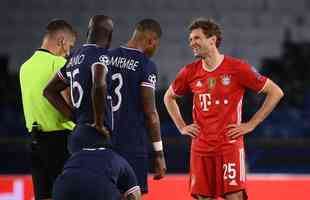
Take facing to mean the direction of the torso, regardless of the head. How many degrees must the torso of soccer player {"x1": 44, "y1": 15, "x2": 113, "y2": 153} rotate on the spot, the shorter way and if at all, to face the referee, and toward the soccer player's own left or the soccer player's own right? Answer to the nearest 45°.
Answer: approximately 45° to the soccer player's own left

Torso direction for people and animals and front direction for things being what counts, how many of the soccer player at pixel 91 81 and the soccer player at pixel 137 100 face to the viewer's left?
0

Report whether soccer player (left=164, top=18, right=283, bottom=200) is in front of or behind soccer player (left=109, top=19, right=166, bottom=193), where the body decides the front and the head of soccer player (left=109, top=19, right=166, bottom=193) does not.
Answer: in front

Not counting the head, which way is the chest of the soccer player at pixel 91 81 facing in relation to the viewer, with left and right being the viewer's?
facing away from the viewer and to the right of the viewer

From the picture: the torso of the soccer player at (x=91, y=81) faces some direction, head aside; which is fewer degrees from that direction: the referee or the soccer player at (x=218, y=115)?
the soccer player

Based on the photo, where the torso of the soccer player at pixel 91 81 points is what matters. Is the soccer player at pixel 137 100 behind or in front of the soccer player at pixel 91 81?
in front

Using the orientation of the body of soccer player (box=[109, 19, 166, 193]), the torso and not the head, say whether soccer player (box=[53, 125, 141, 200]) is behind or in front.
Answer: behind

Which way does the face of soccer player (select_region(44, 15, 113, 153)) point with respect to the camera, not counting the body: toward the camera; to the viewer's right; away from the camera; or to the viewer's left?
away from the camera

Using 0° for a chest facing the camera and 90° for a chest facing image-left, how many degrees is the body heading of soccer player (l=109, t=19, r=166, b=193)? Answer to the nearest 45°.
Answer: approximately 225°
